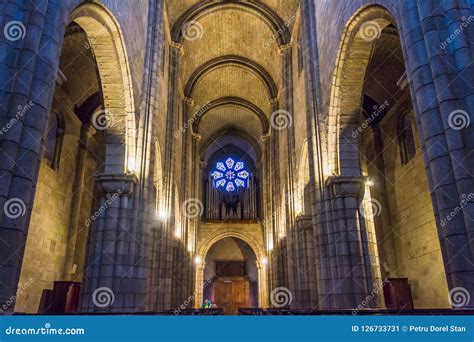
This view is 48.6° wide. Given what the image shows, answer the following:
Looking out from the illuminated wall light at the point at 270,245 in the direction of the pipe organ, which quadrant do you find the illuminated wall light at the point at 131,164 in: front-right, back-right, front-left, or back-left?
back-left

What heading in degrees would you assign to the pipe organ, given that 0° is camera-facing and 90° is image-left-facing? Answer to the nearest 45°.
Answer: approximately 0°

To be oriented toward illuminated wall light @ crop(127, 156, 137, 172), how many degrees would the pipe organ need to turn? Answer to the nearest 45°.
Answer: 0° — it already faces it
